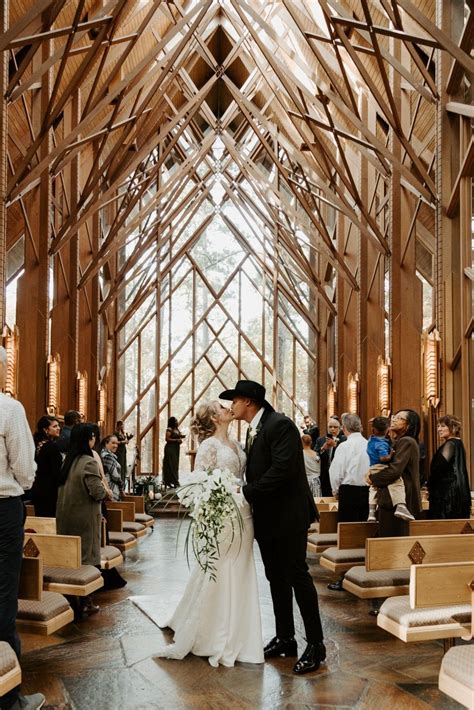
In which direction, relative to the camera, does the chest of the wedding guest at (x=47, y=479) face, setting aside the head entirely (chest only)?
to the viewer's right

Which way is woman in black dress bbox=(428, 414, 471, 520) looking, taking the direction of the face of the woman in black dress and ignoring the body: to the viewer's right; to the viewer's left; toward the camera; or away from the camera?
to the viewer's left

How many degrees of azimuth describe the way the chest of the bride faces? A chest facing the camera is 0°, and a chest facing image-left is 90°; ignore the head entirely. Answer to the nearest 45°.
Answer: approximately 315°

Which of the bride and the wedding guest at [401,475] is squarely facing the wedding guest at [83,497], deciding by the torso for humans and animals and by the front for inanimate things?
the wedding guest at [401,475]

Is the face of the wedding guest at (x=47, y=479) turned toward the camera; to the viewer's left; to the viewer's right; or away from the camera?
to the viewer's right

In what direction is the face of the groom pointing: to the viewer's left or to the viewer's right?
to the viewer's left

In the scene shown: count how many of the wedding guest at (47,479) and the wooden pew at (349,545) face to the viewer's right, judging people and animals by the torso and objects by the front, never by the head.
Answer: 1

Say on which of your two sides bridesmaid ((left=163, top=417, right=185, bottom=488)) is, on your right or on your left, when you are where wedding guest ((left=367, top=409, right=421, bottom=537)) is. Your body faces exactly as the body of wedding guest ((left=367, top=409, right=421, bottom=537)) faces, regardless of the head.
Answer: on your right

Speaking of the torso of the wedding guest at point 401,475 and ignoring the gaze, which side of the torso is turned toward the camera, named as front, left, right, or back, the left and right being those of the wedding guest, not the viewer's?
left

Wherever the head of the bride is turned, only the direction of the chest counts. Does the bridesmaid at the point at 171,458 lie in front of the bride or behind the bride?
behind
